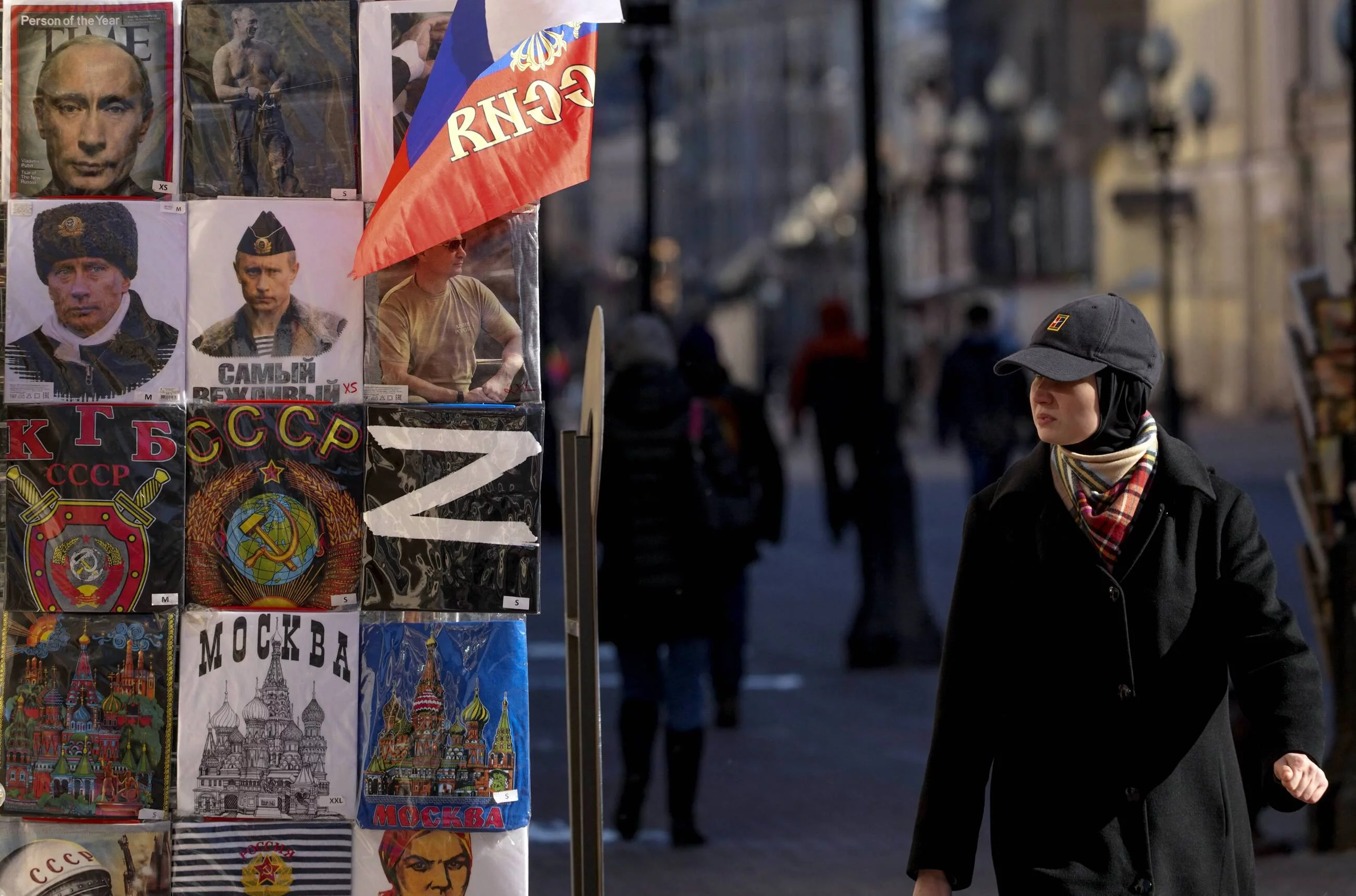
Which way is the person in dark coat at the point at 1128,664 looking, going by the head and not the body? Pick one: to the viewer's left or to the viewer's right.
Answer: to the viewer's left

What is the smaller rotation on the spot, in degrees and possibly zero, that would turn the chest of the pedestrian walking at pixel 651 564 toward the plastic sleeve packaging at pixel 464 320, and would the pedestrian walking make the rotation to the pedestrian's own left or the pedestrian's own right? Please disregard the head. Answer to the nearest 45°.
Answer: approximately 180°

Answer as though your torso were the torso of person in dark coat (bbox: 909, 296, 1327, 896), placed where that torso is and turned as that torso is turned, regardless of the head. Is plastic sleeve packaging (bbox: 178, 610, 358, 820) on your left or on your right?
on your right

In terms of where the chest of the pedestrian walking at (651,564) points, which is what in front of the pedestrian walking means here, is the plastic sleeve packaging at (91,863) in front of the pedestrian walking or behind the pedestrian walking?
behind

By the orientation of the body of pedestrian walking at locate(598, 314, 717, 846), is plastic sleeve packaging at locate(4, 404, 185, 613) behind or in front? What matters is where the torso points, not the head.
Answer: behind

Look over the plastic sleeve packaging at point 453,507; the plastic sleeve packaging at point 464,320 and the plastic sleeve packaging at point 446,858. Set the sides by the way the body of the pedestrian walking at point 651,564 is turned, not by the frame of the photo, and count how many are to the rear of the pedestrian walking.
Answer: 3

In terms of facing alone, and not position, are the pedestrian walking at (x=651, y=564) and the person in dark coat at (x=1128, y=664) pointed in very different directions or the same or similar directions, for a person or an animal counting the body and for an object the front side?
very different directions

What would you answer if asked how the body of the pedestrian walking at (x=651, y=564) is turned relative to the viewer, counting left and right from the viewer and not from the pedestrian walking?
facing away from the viewer

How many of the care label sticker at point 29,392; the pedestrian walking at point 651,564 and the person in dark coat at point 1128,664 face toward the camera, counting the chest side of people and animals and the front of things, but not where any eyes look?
2

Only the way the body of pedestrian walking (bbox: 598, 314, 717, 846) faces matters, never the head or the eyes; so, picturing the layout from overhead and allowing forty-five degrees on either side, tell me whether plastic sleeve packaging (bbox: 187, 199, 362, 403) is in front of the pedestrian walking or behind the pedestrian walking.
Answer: behind

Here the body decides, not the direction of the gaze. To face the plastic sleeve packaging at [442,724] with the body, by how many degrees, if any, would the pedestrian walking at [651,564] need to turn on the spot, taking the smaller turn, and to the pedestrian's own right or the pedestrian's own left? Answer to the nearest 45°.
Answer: approximately 180°
